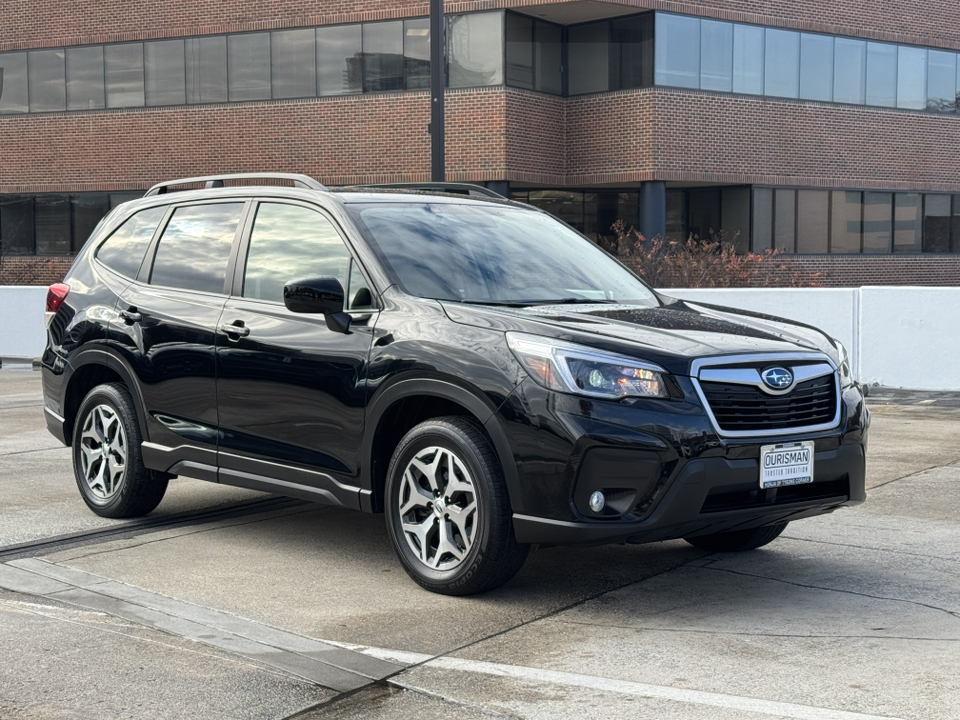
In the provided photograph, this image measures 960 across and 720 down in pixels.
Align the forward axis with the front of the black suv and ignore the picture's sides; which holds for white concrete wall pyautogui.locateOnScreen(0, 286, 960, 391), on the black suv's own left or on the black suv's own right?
on the black suv's own left

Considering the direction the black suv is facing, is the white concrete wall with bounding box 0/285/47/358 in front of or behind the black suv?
behind

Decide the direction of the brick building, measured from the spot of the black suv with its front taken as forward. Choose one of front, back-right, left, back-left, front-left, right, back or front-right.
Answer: back-left

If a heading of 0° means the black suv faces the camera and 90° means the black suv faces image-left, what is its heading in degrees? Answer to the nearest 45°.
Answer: approximately 315°

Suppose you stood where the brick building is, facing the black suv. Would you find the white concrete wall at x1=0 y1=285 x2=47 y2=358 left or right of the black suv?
right
